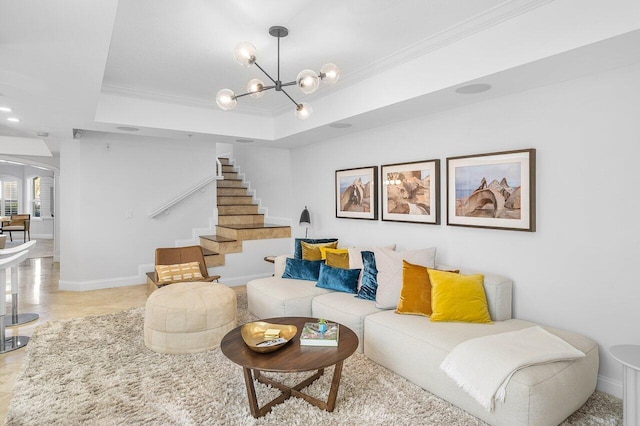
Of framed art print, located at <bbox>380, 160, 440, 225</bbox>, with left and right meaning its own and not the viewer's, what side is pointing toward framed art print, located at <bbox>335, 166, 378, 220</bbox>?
right

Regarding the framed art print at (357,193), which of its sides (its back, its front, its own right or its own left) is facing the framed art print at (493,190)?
left

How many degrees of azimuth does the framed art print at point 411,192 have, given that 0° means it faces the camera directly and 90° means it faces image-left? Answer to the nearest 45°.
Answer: approximately 45°

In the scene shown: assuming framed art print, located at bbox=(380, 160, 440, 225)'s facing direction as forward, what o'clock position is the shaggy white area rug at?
The shaggy white area rug is roughly at 12 o'clock from the framed art print.

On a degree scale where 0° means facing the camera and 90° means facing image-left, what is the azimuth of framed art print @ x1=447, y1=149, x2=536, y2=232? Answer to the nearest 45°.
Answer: approximately 45°

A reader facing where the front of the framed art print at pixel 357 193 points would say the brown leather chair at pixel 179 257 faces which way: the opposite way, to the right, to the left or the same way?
to the left

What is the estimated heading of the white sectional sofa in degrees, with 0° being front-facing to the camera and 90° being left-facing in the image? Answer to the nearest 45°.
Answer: approximately 45°

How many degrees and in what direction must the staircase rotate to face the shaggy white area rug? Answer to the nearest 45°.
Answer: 0° — it already faces it
